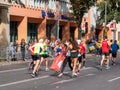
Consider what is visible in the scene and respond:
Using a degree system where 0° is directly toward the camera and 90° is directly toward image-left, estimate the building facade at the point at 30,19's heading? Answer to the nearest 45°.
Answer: approximately 315°

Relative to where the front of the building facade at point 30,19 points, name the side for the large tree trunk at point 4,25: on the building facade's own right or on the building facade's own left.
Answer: on the building facade's own right

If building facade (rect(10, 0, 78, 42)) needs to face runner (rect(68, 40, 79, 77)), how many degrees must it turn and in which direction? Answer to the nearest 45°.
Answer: approximately 45° to its right
